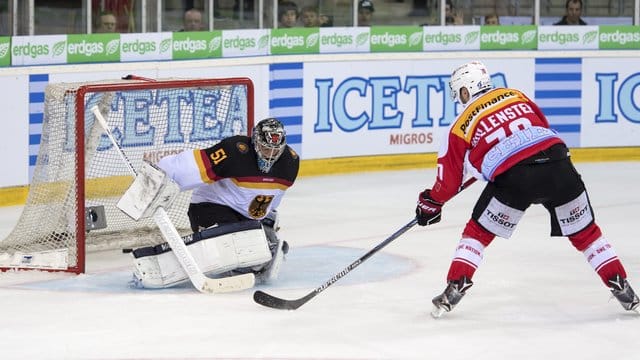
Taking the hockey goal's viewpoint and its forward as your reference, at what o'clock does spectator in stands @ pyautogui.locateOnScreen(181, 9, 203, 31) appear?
The spectator in stands is roughly at 8 o'clock from the hockey goal.

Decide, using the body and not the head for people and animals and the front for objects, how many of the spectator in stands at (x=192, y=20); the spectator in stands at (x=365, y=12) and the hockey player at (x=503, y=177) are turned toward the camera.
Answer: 2

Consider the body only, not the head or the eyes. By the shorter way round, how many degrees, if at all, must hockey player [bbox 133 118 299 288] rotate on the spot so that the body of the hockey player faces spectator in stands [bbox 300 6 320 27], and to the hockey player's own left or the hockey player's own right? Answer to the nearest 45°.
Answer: approximately 135° to the hockey player's own left

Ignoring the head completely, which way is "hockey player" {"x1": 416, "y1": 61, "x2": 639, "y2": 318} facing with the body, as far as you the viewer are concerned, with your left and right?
facing away from the viewer and to the left of the viewer

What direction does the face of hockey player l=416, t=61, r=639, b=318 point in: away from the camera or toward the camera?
away from the camera

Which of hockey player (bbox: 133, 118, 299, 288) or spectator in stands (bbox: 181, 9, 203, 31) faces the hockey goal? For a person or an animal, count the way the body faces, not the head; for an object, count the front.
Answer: the spectator in stands

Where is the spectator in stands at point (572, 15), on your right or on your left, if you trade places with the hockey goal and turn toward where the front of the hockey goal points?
on your left

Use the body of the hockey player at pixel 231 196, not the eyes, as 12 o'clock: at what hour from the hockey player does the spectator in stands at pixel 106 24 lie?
The spectator in stands is roughly at 7 o'clock from the hockey player.

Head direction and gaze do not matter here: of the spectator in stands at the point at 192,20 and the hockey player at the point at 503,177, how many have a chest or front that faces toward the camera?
1

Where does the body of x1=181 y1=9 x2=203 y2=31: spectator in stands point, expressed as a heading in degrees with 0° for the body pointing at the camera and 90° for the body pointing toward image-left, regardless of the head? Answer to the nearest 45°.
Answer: approximately 0°

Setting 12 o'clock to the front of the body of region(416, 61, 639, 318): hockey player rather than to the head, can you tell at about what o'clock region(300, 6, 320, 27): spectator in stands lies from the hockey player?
The spectator in stands is roughly at 1 o'clock from the hockey player.

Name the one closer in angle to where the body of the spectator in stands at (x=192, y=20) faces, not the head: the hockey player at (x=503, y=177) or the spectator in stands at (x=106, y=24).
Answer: the hockey player
